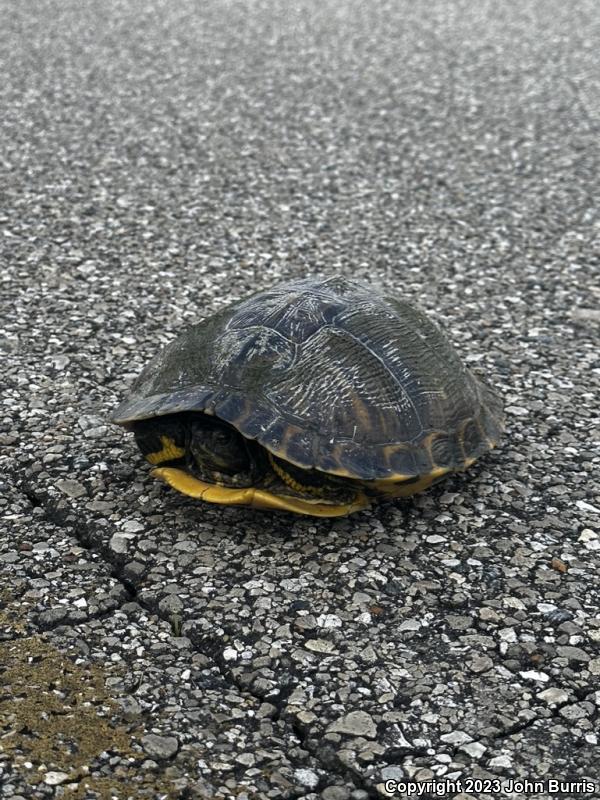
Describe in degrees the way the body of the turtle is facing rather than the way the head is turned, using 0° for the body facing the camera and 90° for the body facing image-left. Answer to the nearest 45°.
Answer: approximately 45°
